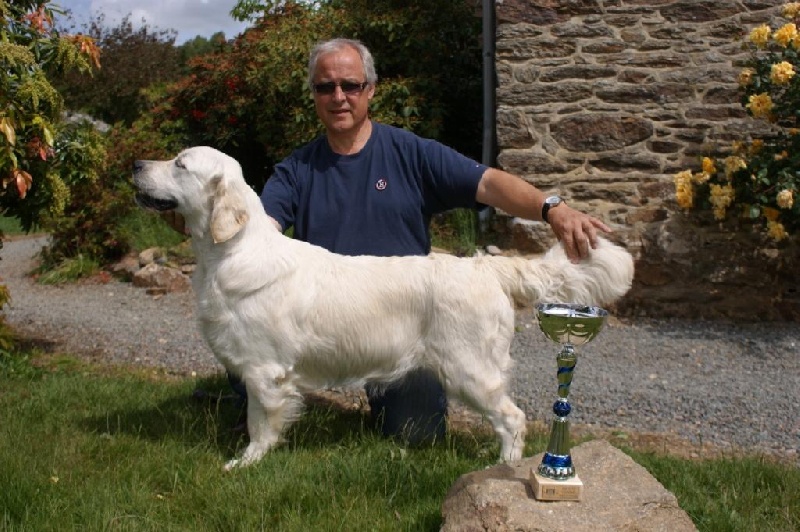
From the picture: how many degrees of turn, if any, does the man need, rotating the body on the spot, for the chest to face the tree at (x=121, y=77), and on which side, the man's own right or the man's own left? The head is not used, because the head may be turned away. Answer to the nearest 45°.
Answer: approximately 135° to the man's own right

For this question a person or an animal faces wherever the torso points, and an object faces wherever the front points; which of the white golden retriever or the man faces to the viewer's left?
the white golden retriever

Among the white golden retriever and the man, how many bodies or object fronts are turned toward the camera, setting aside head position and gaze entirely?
1

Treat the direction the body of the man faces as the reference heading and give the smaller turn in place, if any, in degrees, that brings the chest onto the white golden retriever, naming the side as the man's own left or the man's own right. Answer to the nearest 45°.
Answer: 0° — they already face it

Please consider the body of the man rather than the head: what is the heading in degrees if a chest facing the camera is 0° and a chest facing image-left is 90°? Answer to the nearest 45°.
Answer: approximately 0°

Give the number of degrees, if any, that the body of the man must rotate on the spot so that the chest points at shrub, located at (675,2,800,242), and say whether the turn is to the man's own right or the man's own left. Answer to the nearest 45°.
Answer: approximately 135° to the man's own left

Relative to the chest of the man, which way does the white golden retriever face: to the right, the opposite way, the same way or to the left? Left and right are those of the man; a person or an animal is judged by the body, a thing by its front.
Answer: to the right

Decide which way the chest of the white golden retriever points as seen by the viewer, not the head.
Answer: to the viewer's left
